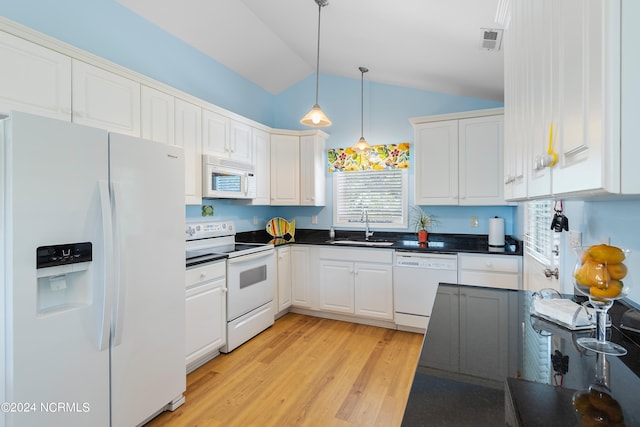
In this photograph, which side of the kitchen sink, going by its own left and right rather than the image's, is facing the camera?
front

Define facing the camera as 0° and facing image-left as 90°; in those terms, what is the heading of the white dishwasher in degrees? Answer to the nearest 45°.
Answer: approximately 0°

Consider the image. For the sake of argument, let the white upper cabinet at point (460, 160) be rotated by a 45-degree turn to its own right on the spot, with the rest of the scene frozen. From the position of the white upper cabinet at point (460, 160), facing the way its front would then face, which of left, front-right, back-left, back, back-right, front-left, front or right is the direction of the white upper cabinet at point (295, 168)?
front-right

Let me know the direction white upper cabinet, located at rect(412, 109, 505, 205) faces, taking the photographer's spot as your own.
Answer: facing the viewer

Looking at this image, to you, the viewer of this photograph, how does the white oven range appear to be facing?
facing the viewer and to the right of the viewer

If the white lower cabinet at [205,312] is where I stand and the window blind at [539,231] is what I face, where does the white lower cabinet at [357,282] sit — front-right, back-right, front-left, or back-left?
front-left

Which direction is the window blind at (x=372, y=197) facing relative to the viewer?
toward the camera

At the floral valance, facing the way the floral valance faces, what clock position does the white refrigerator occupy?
The white refrigerator is roughly at 1 o'clock from the floral valance.

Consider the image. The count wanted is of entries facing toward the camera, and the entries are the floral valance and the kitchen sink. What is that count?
2
